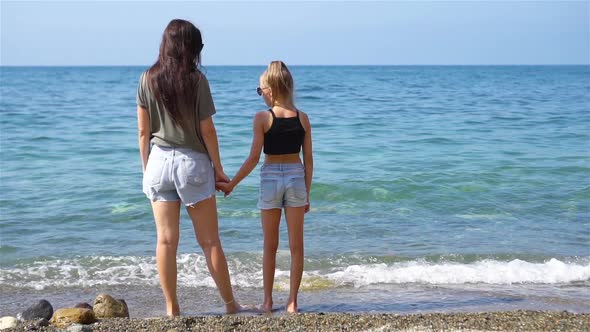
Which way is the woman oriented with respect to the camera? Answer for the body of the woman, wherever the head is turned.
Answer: away from the camera

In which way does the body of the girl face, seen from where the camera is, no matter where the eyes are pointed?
away from the camera

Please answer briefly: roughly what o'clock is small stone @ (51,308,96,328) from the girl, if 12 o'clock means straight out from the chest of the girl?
The small stone is roughly at 9 o'clock from the girl.

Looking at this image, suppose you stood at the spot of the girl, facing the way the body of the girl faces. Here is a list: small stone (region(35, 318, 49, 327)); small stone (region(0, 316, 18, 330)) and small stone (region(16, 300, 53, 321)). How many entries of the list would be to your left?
3

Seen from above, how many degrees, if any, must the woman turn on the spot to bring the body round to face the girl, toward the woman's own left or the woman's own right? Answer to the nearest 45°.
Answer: approximately 90° to the woman's own right

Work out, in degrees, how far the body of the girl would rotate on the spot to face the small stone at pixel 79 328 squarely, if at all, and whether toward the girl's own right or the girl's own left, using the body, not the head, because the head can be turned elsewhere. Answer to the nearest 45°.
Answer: approximately 90° to the girl's own left

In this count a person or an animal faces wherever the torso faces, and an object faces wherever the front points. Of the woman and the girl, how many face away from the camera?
2

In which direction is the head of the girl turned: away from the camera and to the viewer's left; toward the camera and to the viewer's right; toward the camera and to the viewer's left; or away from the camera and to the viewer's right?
away from the camera and to the viewer's left

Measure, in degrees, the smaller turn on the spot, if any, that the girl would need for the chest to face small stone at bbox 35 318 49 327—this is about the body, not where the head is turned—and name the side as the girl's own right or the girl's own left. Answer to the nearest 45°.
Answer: approximately 90° to the girl's own left

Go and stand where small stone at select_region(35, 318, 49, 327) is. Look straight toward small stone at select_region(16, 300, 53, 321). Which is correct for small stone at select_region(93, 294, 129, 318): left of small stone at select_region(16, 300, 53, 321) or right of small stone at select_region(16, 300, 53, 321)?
right

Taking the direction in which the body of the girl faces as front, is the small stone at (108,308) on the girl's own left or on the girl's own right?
on the girl's own left
